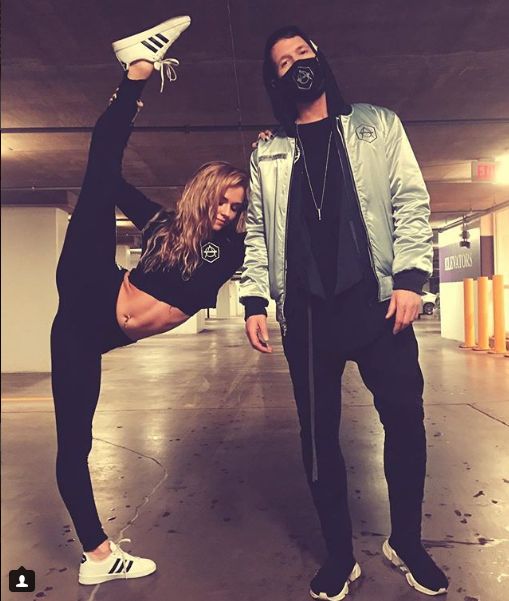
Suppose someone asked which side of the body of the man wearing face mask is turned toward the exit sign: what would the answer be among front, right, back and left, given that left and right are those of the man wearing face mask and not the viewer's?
back

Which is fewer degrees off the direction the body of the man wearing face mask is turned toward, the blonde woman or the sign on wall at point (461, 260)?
the blonde woman

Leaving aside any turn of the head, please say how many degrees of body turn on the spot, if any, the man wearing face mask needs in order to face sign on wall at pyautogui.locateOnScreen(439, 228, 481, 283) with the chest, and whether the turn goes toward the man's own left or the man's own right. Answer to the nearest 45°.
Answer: approximately 180°

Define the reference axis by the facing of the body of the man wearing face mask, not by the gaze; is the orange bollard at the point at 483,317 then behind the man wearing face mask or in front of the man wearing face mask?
behind

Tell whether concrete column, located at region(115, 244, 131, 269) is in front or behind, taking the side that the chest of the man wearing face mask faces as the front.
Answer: behind

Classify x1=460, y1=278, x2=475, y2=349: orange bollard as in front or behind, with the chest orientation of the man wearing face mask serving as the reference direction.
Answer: behind

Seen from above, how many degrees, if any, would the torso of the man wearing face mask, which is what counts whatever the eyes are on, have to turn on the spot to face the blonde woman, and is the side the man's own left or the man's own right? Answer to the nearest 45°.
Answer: approximately 90° to the man's own right

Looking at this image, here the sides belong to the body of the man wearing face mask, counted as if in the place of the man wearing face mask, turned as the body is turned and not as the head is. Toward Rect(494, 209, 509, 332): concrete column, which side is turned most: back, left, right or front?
back

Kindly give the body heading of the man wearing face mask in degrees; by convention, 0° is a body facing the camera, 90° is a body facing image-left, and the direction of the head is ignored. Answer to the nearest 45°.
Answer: approximately 0°
